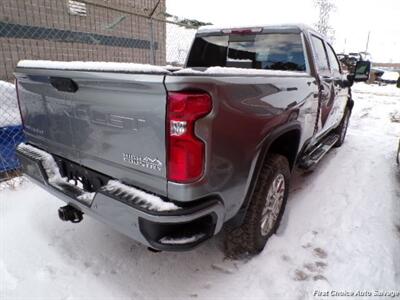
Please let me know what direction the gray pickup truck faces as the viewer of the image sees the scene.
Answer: facing away from the viewer and to the right of the viewer

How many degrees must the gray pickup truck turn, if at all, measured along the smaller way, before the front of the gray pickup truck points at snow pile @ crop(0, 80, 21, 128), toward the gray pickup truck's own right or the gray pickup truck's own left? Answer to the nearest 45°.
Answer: approximately 90° to the gray pickup truck's own left

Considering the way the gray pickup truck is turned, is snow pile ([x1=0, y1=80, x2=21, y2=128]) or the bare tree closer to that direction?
the bare tree

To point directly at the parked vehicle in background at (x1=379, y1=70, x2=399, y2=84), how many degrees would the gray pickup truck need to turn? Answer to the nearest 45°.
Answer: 0° — it already faces it
